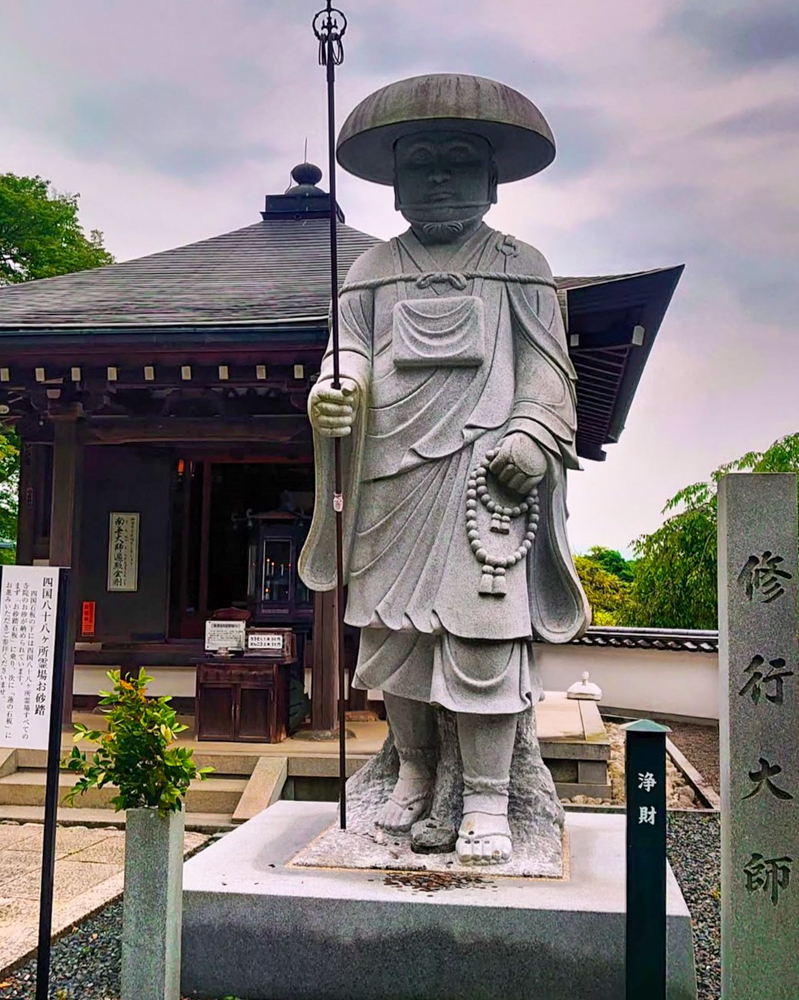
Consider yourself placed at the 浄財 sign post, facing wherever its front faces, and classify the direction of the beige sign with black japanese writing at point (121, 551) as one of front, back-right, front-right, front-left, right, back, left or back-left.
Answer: back-right

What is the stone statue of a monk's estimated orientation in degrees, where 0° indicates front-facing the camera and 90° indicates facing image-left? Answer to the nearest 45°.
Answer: approximately 0°

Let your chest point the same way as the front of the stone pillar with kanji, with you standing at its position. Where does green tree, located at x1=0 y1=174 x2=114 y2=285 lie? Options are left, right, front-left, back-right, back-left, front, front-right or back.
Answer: back-right

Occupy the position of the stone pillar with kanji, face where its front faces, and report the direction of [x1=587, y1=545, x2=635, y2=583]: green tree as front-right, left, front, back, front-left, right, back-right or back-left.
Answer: back

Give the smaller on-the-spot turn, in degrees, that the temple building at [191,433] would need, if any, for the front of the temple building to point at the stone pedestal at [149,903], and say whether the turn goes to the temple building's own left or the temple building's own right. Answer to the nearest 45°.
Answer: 0° — it already faces it

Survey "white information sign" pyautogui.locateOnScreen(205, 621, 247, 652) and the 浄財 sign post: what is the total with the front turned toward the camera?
2

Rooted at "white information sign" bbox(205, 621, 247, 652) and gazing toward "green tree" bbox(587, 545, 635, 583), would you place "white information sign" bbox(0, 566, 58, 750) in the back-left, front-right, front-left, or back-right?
back-right
